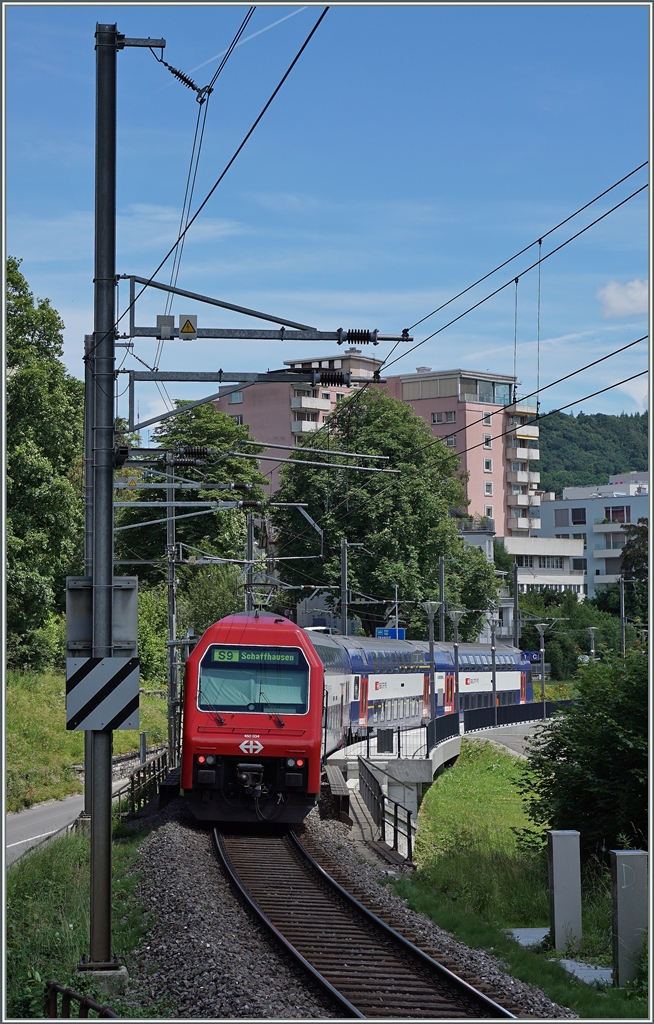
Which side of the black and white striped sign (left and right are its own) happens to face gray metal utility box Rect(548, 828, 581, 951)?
left

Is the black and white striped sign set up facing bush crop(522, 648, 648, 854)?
no

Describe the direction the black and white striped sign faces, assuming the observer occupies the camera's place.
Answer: facing the viewer

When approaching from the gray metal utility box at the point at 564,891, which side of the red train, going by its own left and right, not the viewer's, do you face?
front

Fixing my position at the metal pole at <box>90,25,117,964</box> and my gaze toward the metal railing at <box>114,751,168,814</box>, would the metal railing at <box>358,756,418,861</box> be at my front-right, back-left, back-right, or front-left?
front-right

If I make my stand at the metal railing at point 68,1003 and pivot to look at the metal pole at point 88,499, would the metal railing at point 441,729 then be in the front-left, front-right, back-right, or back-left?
front-right

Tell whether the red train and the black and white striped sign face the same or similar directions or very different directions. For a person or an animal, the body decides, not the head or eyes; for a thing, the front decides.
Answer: same or similar directions

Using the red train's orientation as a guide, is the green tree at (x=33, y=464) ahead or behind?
behind

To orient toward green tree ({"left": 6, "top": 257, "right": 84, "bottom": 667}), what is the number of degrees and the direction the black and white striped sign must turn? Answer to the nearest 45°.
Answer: approximately 180°

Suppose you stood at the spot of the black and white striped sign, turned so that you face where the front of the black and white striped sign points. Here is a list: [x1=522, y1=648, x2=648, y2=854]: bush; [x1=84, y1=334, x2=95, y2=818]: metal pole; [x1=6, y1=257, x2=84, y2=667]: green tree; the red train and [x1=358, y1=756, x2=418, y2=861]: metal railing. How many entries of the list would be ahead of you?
0

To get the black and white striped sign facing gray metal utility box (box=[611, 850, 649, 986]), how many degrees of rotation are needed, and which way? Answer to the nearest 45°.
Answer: approximately 90° to its left

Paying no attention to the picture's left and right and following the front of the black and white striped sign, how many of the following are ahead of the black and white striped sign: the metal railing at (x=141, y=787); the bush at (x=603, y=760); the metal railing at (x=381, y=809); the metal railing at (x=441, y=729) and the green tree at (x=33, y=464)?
0

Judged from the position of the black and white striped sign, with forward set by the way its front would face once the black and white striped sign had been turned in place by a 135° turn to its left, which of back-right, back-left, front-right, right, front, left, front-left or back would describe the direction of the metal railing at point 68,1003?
back-right

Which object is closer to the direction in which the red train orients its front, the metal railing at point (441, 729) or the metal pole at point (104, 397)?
the metal pole

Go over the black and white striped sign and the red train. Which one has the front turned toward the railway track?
the red train
